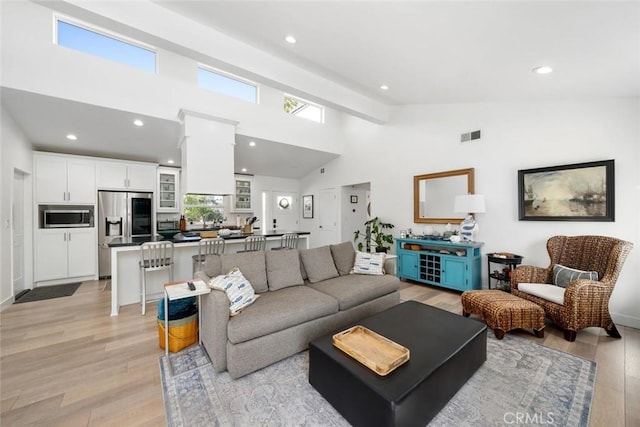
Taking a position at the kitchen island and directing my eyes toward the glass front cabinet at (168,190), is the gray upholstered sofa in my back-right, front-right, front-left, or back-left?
back-right

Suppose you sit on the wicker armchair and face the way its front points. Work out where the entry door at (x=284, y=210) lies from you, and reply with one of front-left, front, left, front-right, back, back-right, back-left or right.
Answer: front-right

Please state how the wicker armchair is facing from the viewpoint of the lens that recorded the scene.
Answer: facing the viewer and to the left of the viewer

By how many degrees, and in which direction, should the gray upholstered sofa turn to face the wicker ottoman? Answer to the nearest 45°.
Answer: approximately 45° to its left

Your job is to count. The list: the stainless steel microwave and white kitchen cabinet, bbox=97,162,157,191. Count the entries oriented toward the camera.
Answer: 2

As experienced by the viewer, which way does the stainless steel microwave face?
facing the viewer

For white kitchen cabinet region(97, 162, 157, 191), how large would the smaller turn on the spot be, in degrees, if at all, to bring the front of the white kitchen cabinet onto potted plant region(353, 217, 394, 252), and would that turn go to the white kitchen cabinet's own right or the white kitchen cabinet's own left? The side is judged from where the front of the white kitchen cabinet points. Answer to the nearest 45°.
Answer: approximately 45° to the white kitchen cabinet's own left

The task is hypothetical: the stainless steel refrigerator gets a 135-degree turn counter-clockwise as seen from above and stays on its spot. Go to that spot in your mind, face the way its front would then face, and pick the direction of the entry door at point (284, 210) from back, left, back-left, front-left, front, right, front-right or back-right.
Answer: front-right

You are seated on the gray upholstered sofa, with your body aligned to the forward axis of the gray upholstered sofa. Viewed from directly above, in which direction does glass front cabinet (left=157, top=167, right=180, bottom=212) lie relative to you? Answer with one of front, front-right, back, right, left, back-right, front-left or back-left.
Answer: back

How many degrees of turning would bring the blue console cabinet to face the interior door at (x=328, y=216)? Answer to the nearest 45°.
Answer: approximately 90° to its right

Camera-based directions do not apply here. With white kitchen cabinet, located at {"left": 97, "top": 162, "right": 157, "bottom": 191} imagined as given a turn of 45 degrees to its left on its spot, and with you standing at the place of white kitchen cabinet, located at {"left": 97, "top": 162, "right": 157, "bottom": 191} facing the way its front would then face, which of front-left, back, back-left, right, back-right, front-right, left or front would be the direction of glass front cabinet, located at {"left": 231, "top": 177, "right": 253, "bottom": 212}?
front-left

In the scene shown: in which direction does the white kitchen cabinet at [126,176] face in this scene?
toward the camera

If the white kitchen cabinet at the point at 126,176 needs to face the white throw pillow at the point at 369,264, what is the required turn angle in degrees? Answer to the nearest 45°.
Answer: approximately 45° to its left

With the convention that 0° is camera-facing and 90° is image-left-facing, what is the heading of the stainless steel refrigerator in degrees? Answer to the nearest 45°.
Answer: approximately 0°

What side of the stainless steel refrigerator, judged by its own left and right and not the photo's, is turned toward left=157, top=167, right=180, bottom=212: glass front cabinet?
left
